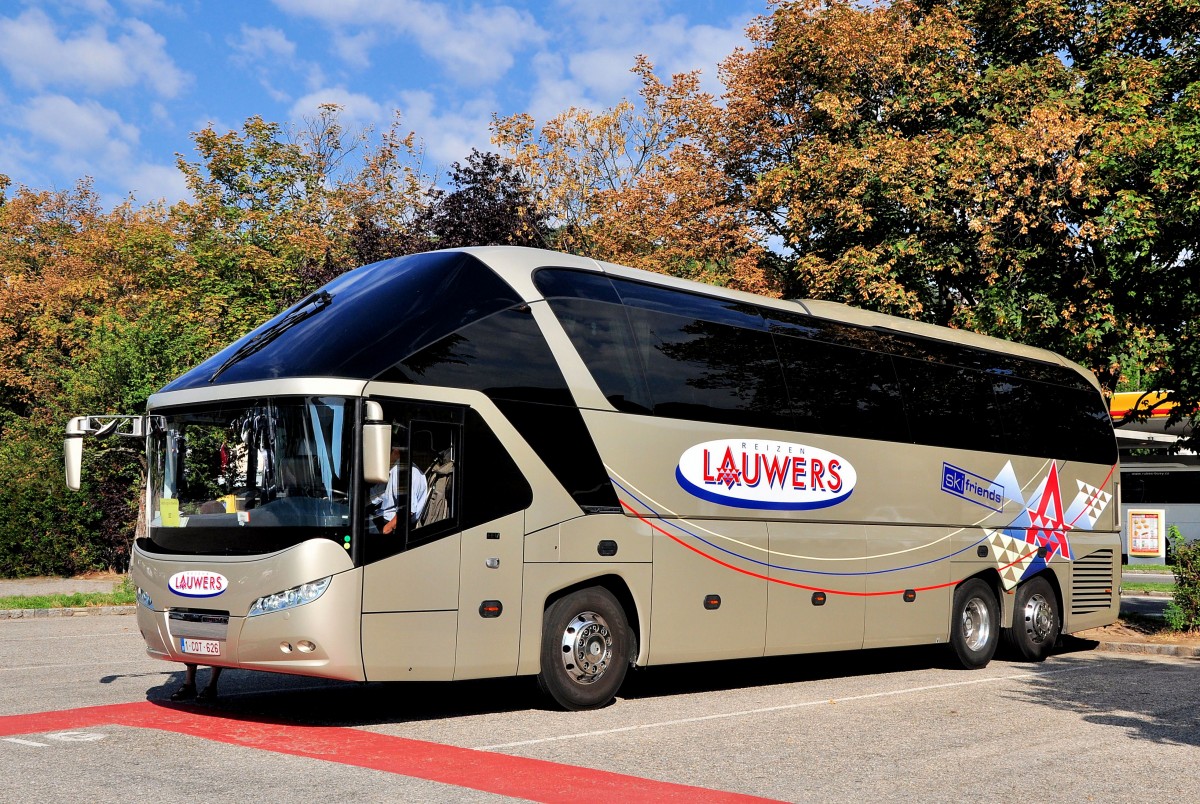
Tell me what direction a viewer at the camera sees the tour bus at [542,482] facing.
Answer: facing the viewer and to the left of the viewer

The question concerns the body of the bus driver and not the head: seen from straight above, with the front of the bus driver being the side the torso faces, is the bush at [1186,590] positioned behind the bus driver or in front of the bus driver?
behind

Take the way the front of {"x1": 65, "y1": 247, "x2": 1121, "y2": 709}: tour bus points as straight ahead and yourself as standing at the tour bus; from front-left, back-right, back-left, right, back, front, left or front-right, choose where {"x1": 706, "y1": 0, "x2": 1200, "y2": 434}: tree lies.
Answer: back

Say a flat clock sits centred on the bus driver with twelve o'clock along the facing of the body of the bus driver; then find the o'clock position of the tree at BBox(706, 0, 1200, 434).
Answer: The tree is roughly at 6 o'clock from the bus driver.

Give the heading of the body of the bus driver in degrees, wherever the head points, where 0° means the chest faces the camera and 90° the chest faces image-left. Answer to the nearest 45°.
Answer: approximately 45°

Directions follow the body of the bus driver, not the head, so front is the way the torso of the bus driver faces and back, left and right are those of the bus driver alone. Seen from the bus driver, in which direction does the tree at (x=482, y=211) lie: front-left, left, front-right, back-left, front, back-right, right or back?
back-right

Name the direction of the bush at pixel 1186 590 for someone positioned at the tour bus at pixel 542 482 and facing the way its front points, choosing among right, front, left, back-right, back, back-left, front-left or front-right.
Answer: back
